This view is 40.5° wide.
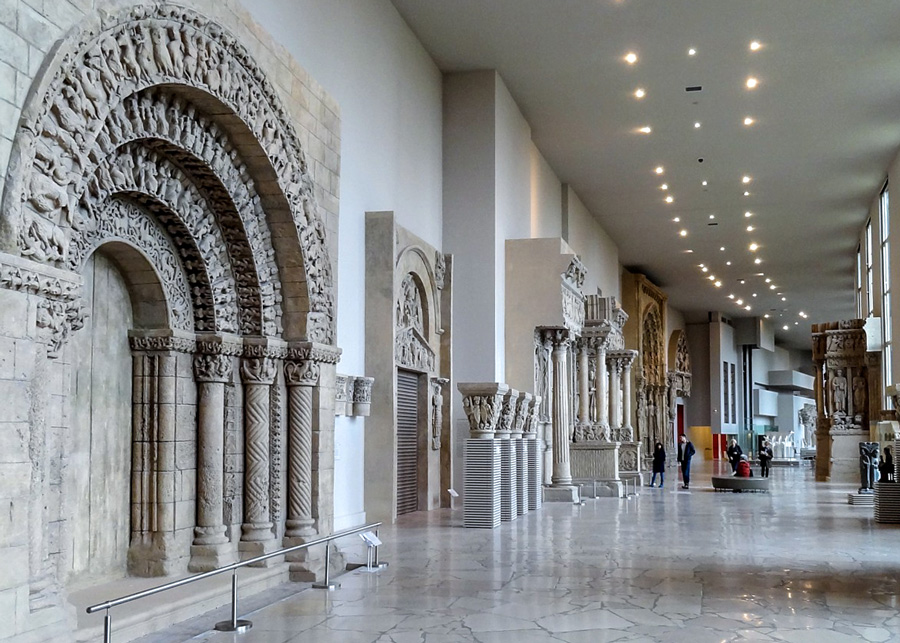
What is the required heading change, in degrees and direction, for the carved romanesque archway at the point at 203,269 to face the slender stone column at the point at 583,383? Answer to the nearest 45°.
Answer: approximately 90° to its left

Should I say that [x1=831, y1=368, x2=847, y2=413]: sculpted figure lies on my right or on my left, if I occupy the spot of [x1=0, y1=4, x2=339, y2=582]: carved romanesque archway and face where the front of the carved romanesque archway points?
on my left

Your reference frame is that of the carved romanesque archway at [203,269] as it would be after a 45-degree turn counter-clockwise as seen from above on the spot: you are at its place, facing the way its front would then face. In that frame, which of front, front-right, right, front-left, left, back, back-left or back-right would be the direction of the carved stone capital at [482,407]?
front-left

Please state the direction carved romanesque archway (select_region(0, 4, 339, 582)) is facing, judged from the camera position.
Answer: facing the viewer and to the right of the viewer

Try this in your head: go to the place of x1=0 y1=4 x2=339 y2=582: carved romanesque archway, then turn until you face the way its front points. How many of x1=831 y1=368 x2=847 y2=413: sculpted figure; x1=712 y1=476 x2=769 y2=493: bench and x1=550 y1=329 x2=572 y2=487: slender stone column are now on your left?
3

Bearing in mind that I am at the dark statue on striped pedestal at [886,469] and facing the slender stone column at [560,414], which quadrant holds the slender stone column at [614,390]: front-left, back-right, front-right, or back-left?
front-right

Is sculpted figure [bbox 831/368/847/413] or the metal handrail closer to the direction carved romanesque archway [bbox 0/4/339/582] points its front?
the metal handrail

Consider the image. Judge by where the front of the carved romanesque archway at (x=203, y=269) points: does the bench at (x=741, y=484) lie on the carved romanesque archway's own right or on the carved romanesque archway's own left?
on the carved romanesque archway's own left

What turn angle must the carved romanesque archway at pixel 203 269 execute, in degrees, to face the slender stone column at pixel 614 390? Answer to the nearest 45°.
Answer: approximately 90° to its left

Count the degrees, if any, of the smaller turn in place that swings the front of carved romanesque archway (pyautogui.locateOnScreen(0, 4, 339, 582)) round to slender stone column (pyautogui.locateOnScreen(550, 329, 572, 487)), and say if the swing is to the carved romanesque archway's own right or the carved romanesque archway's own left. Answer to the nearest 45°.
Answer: approximately 90° to the carved romanesque archway's own left

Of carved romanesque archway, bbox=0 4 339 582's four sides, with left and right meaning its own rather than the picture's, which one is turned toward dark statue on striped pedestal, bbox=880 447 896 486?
left
